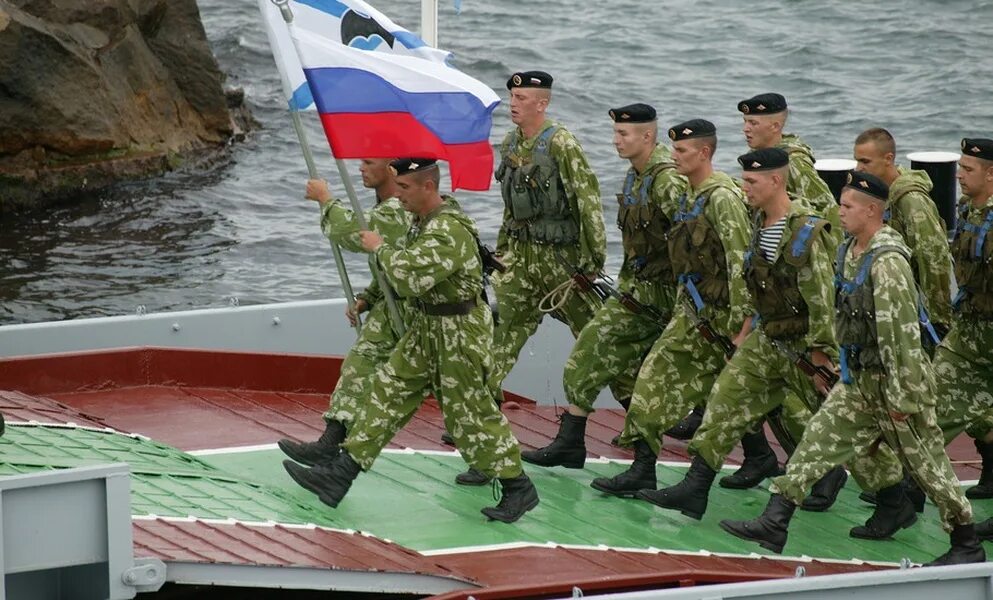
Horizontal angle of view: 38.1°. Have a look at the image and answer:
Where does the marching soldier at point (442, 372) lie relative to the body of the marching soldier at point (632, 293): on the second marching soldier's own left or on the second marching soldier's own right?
on the second marching soldier's own left

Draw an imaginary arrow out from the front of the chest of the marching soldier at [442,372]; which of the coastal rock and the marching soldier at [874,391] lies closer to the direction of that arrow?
the coastal rock

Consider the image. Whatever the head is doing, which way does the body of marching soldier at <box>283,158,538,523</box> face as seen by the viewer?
to the viewer's left

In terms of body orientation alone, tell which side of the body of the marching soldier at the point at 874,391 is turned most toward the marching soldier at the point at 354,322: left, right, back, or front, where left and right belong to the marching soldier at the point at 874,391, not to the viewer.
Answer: front

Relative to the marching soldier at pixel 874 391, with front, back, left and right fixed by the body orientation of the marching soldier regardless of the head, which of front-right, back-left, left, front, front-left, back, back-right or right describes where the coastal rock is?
front-right

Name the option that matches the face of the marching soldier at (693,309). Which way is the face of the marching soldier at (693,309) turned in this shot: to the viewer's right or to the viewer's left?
to the viewer's left

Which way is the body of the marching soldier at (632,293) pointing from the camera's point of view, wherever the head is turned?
to the viewer's left

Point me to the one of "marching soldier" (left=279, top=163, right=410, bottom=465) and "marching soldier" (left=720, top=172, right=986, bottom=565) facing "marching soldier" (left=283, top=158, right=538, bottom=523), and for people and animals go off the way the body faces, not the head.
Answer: "marching soldier" (left=720, top=172, right=986, bottom=565)

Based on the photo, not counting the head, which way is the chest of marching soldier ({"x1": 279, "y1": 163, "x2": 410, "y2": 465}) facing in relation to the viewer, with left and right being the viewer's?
facing to the left of the viewer

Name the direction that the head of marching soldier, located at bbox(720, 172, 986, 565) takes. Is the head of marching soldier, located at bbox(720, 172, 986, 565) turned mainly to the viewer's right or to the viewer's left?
to the viewer's left

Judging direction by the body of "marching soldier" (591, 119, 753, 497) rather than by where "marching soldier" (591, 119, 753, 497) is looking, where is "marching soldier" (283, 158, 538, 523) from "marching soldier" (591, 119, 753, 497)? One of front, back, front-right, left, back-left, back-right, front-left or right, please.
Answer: front-left

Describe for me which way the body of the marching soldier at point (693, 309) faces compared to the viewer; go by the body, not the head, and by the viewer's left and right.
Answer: facing to the left of the viewer

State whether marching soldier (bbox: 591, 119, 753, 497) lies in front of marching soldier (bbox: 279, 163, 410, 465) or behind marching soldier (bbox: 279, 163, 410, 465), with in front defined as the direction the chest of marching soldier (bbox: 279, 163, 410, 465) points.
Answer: behind
